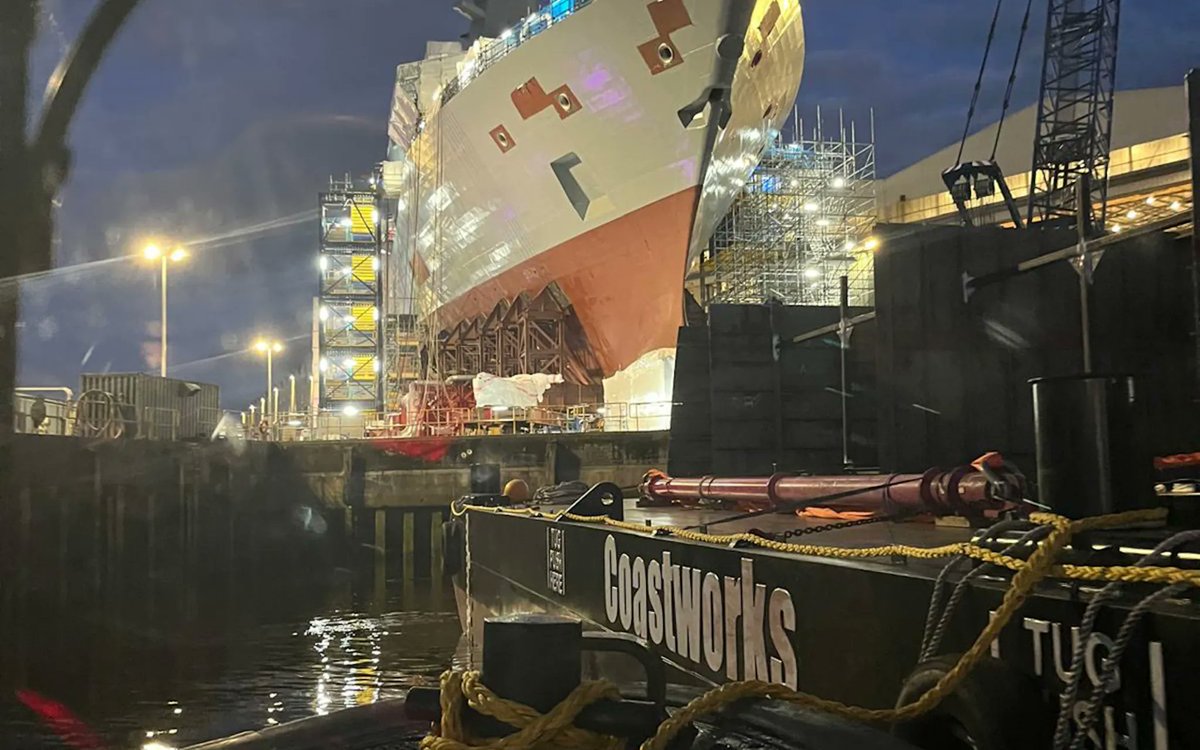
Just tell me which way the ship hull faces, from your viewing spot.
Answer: facing the viewer and to the right of the viewer

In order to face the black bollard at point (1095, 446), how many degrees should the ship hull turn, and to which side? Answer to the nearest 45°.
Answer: approximately 45° to its right

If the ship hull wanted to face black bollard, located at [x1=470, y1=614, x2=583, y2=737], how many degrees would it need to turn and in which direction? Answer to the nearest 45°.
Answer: approximately 45° to its right

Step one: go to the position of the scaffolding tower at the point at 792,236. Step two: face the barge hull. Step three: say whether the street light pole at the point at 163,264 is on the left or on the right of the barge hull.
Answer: right

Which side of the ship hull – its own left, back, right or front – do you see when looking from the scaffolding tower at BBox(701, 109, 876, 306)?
left

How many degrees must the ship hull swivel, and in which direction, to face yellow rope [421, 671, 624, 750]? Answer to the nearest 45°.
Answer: approximately 45° to its right

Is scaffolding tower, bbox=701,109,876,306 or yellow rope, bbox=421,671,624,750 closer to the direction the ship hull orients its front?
the yellow rope

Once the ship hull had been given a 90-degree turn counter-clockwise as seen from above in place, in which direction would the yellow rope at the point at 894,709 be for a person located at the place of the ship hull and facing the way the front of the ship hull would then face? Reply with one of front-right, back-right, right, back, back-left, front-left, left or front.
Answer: back-right

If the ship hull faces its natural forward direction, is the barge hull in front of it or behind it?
in front

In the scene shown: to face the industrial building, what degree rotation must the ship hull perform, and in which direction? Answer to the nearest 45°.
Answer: approximately 90° to its left

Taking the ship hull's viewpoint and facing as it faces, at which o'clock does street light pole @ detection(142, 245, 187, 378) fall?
The street light pole is roughly at 5 o'clock from the ship hull.

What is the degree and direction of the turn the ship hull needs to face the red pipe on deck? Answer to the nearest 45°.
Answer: approximately 45° to its right

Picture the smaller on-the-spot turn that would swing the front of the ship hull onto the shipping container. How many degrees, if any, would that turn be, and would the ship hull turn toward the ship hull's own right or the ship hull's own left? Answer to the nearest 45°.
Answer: approximately 135° to the ship hull's own right
